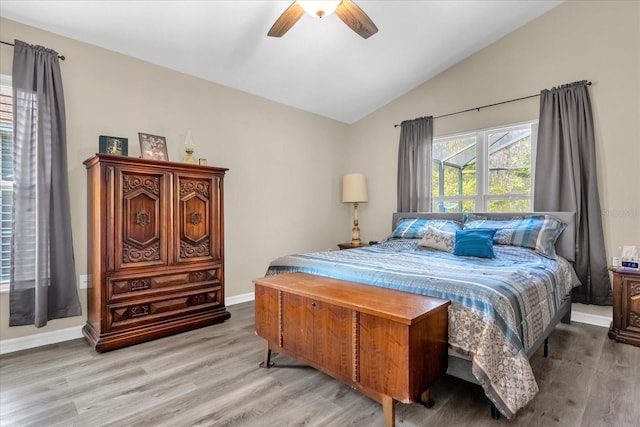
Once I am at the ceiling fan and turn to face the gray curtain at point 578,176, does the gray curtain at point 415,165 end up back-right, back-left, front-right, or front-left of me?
front-left

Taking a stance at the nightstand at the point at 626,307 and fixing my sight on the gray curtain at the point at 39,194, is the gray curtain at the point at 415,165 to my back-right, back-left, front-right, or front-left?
front-right

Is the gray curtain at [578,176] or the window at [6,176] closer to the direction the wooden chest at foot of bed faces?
the window

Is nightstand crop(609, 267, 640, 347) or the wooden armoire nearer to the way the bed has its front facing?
the wooden armoire

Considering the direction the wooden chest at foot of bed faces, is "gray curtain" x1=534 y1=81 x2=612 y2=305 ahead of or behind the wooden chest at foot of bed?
behind

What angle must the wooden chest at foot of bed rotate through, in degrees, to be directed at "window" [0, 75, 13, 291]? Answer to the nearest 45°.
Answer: approximately 45° to its right

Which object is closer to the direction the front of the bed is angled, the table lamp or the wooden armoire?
the wooden armoire

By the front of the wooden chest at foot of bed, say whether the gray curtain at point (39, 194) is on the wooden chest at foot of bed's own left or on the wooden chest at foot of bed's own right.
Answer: on the wooden chest at foot of bed's own right

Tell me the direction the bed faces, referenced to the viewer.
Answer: facing the viewer and to the left of the viewer

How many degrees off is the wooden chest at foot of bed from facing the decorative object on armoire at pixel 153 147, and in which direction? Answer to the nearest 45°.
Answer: approximately 90° to its right

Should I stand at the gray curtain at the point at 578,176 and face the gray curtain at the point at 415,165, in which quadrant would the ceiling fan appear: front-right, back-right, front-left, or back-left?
front-left

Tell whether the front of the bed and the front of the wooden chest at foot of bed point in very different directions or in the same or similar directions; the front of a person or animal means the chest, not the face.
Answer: same or similar directions

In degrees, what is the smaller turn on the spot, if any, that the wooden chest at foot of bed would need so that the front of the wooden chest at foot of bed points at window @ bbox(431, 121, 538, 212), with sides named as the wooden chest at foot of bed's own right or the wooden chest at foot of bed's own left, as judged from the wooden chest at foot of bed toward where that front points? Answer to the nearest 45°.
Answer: approximately 180°

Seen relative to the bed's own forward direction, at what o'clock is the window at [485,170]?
The window is roughly at 5 o'clock from the bed.
